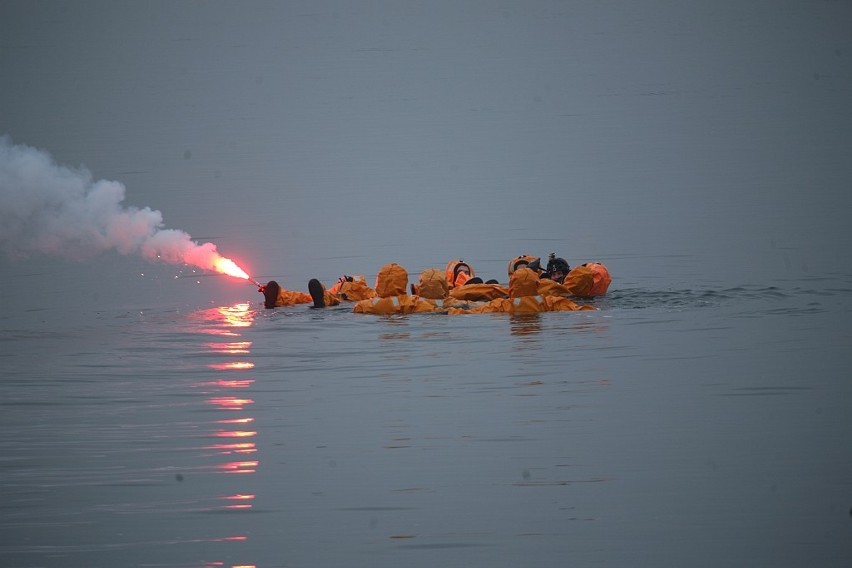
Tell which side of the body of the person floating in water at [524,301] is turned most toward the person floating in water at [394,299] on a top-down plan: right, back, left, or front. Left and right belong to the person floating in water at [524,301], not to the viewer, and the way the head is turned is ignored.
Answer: left

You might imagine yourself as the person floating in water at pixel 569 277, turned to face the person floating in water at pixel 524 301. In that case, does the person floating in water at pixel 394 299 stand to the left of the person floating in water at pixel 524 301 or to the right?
right

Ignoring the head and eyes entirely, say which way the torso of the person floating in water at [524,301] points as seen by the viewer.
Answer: away from the camera

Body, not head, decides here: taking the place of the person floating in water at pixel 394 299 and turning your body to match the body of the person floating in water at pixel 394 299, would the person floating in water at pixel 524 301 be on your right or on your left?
on your right

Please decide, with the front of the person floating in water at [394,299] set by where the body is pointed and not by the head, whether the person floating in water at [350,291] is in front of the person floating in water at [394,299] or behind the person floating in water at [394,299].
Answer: in front

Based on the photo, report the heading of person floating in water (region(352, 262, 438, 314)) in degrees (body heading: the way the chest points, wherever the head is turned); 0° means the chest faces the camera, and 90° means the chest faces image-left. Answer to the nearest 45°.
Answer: approximately 180°
